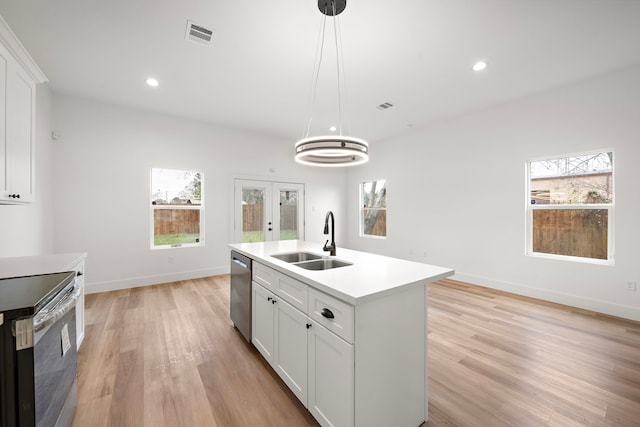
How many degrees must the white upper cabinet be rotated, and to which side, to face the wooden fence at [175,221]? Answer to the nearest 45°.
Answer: approximately 45° to its left

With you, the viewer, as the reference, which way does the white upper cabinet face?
facing to the right of the viewer

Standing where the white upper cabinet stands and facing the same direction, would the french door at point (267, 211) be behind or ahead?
ahead

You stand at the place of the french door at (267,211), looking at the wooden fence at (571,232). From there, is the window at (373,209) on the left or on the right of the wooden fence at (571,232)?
left

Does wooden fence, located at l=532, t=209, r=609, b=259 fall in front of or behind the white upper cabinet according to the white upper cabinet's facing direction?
in front

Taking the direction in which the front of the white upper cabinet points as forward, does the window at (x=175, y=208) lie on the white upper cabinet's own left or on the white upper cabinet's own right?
on the white upper cabinet's own left

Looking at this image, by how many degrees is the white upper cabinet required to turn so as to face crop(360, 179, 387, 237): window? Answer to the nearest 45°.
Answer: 0° — it already faces it
